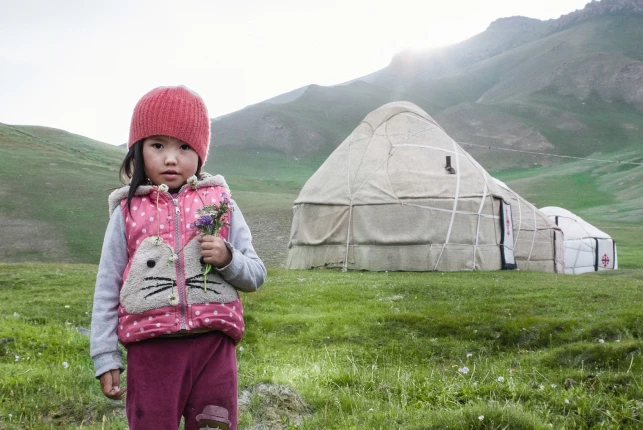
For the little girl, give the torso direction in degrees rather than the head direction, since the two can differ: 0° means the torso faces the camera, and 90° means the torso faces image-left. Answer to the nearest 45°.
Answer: approximately 0°

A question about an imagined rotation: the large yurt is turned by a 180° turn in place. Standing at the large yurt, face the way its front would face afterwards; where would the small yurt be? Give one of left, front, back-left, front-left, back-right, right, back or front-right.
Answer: back-right

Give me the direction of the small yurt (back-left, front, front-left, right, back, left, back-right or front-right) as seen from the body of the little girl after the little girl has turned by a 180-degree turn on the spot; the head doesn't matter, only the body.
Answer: front-right

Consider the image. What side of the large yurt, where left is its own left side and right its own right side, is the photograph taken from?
right

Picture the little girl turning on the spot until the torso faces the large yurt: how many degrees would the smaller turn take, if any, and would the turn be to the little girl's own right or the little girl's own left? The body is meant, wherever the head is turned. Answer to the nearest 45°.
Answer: approximately 135° to the little girl's own left

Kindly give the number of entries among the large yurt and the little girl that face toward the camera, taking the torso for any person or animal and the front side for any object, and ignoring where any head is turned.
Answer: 1

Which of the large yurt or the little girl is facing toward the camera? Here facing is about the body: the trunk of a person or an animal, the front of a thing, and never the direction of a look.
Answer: the little girl

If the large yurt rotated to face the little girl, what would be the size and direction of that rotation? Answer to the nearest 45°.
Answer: approximately 90° to its right

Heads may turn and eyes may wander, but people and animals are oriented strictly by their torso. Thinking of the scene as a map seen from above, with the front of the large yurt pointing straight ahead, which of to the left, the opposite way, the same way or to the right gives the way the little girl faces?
to the right
